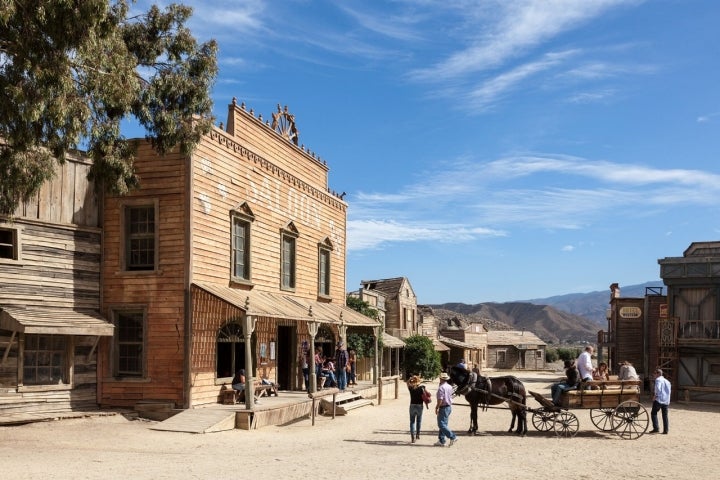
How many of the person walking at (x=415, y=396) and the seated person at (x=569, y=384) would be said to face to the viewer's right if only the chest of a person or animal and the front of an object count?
0

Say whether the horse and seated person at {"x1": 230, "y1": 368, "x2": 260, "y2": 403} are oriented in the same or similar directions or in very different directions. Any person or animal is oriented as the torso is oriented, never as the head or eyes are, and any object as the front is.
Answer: very different directions

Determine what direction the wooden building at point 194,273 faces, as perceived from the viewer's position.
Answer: facing the viewer and to the right of the viewer

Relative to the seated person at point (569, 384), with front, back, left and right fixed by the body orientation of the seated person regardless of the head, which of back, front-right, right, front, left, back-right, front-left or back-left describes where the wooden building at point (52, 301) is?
front

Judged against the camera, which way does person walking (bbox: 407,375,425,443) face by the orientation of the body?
away from the camera

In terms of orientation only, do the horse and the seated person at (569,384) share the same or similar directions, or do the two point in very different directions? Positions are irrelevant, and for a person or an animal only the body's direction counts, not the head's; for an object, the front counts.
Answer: same or similar directions

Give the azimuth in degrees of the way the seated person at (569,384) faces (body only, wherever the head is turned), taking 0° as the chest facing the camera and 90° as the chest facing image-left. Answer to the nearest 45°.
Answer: approximately 90°

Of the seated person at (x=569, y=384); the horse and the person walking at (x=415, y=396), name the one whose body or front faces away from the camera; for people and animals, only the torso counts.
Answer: the person walking

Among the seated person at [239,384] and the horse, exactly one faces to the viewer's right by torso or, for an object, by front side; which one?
the seated person

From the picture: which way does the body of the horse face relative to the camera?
to the viewer's left

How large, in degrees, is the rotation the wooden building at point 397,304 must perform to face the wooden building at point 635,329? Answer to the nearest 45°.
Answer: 0° — it already faces it

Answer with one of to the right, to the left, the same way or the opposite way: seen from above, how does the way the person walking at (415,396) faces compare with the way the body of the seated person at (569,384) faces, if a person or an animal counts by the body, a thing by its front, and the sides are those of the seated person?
to the right

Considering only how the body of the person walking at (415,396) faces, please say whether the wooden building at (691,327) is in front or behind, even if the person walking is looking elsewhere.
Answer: in front
